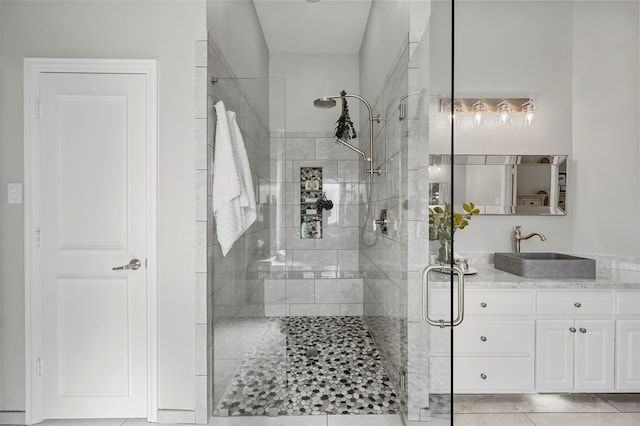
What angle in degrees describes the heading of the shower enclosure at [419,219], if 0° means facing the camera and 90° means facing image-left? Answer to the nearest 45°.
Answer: approximately 0°

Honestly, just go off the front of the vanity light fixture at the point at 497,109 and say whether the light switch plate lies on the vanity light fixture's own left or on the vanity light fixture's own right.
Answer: on the vanity light fixture's own right

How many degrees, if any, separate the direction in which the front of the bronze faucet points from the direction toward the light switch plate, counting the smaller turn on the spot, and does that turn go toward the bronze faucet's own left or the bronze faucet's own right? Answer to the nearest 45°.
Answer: approximately 135° to the bronze faucet's own right

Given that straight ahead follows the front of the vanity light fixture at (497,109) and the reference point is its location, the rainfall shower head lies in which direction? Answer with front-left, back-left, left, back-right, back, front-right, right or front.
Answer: right
